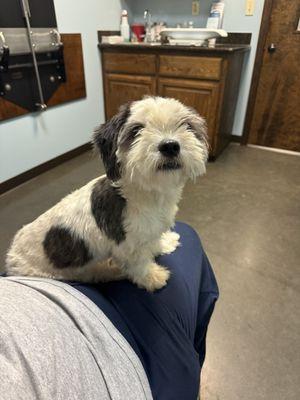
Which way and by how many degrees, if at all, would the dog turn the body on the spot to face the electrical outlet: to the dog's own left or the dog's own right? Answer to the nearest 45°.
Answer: approximately 135° to the dog's own left

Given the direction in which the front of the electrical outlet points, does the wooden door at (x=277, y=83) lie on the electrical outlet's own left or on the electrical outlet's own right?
on the electrical outlet's own left

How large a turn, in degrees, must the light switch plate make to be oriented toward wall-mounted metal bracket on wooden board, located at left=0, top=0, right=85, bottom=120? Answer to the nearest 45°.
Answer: approximately 45° to its right

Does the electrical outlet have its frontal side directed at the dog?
yes

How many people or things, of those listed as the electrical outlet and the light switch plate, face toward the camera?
2

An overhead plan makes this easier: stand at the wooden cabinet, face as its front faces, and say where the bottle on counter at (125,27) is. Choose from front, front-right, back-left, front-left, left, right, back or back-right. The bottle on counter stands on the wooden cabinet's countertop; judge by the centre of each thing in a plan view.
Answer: right

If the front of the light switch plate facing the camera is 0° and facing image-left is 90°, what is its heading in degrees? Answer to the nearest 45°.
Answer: approximately 0°

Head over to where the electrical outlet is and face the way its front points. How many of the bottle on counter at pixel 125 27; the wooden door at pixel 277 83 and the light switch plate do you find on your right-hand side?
1

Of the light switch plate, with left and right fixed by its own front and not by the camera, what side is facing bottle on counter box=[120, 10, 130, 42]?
right

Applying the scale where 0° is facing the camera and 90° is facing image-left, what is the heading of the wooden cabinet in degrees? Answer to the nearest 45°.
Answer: approximately 45°
